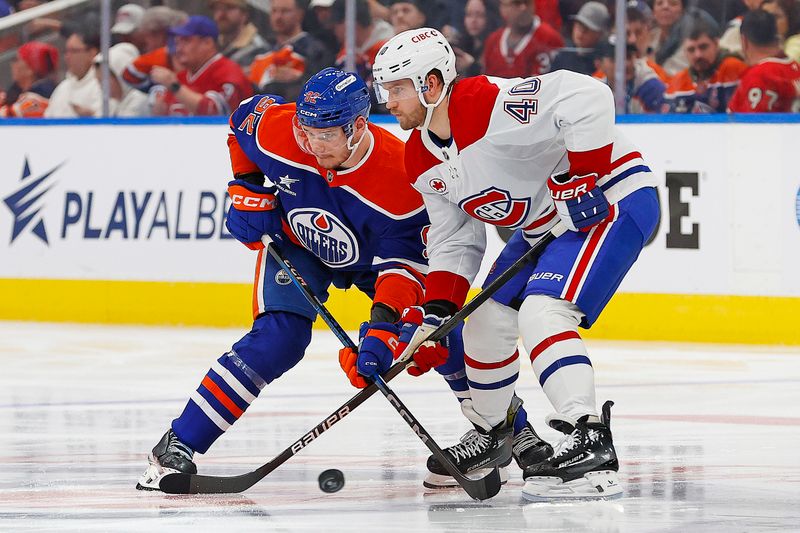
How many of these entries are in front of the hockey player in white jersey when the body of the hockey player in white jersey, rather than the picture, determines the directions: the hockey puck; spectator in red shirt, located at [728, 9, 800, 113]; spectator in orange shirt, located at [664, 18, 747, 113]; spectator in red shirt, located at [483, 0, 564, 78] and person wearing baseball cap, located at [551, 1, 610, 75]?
1

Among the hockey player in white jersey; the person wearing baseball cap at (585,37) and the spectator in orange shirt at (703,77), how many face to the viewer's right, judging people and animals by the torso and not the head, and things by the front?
0

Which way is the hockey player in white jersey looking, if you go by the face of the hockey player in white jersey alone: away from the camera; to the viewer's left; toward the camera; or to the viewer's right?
to the viewer's left

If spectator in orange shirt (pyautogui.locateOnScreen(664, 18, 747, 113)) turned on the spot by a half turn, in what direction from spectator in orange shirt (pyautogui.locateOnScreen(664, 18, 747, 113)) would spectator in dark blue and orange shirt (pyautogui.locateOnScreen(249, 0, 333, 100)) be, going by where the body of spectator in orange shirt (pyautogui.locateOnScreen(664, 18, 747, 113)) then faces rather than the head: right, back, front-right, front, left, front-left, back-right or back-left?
left

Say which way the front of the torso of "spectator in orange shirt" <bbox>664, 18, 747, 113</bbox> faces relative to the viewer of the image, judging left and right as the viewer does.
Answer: facing the viewer

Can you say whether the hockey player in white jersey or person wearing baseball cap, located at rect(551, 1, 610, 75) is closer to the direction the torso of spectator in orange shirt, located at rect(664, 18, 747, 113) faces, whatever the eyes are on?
the hockey player in white jersey

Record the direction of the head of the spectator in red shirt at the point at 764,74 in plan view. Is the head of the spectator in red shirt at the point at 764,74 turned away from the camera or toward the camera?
away from the camera

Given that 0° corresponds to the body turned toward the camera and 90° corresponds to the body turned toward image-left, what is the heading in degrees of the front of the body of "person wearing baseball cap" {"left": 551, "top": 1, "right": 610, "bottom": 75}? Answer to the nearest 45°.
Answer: approximately 45°

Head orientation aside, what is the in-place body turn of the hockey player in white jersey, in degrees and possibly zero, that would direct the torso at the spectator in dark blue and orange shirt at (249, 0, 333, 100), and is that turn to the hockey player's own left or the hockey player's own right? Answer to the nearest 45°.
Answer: approximately 135° to the hockey player's own right

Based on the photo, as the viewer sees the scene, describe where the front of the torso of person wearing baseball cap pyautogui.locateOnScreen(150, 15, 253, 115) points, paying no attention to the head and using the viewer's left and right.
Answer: facing the viewer and to the left of the viewer

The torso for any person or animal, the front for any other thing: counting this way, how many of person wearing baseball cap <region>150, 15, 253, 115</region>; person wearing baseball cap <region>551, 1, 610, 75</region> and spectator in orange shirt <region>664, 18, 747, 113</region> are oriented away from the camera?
0

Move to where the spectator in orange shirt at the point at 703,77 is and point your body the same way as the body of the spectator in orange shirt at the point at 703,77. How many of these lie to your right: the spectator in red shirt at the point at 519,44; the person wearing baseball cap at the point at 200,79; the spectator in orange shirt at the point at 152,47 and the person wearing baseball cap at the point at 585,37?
4

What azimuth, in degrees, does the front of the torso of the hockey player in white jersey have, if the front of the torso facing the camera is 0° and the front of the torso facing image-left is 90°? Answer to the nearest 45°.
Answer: approximately 45°

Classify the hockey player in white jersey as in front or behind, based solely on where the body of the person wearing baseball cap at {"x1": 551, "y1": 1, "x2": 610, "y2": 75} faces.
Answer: in front
